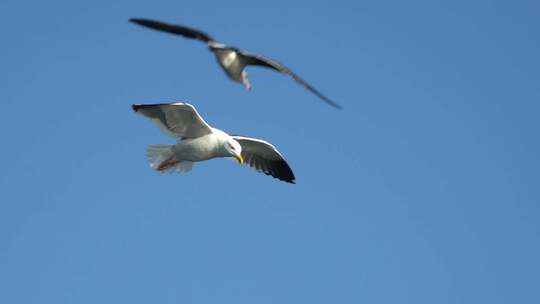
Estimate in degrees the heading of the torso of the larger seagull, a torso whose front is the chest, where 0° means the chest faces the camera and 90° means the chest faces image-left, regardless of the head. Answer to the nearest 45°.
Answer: approximately 315°
